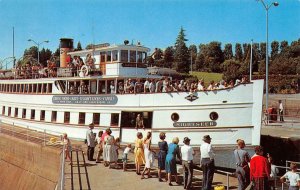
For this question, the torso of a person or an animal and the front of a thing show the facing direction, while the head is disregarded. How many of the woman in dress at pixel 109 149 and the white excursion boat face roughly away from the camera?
1

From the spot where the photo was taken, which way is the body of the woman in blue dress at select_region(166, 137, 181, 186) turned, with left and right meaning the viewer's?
facing away from the viewer and to the right of the viewer

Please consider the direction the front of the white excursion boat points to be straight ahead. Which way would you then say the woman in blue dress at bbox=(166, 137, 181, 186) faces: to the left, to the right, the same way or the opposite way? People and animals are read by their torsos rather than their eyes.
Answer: to the left

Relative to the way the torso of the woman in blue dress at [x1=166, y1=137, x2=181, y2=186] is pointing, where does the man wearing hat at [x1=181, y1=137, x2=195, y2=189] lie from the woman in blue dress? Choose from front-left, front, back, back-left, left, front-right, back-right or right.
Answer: right

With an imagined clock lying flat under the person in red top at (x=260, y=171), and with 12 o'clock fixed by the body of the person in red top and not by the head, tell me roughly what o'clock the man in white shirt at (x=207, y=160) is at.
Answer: The man in white shirt is roughly at 10 o'clock from the person in red top.

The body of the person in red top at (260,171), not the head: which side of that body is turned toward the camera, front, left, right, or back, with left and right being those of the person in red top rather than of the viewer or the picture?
back

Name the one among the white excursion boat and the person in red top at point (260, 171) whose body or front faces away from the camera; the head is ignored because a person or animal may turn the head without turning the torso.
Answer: the person in red top

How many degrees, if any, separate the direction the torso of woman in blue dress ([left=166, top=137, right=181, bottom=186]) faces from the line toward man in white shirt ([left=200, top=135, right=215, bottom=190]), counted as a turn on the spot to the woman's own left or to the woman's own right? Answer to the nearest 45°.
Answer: approximately 90° to the woman's own right

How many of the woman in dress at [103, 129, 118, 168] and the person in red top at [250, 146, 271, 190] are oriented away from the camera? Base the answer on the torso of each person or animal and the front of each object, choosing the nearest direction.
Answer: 2

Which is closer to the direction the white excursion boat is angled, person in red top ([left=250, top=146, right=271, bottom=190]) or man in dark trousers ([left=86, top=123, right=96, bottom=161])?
the person in red top

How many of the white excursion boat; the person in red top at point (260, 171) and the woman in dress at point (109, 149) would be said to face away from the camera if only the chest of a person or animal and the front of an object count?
2

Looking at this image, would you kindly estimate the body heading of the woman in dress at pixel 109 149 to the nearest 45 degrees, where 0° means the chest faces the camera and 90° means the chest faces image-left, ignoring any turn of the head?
approximately 180°
